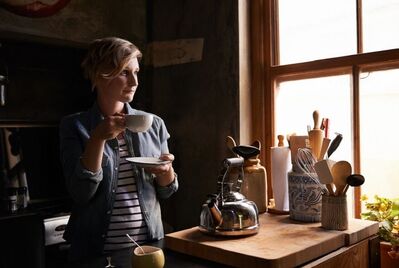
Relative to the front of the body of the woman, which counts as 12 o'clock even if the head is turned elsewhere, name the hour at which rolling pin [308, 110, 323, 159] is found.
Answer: The rolling pin is roughly at 11 o'clock from the woman.

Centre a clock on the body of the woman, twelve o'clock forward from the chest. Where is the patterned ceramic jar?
The patterned ceramic jar is roughly at 11 o'clock from the woman.

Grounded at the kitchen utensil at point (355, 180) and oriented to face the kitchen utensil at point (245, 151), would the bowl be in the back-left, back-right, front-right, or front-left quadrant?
front-left

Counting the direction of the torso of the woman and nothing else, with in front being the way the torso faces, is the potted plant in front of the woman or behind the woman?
in front

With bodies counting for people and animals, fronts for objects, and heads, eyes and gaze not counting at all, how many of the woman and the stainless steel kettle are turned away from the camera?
0

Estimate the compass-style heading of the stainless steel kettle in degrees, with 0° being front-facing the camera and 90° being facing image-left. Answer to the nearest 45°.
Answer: approximately 45°

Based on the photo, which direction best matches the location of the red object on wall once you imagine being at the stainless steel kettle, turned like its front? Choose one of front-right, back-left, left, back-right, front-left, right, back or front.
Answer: right

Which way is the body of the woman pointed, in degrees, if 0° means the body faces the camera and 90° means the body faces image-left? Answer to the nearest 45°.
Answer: approximately 315°
